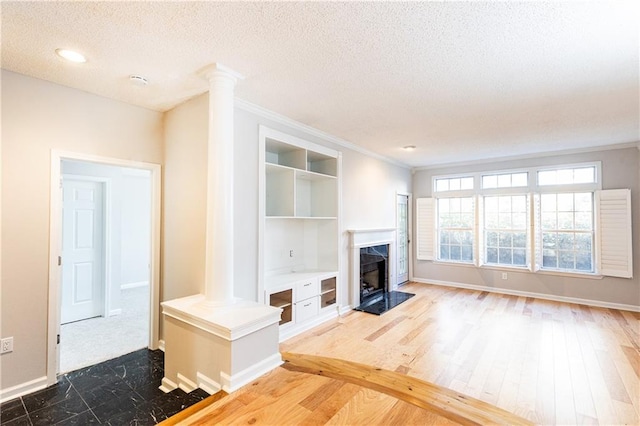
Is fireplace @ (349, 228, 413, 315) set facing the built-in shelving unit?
no

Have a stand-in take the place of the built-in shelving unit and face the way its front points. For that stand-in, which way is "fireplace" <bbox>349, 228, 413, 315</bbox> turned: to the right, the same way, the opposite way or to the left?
the same way

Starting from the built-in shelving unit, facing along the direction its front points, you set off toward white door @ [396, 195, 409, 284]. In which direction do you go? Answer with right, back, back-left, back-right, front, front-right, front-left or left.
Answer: left

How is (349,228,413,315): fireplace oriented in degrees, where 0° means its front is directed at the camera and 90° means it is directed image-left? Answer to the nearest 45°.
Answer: approximately 315°

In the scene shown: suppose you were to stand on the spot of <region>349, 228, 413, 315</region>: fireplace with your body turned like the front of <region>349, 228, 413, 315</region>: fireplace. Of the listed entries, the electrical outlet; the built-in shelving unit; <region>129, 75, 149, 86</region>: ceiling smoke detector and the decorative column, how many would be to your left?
0

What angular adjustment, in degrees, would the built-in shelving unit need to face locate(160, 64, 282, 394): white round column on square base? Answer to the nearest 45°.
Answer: approximately 90° to its right

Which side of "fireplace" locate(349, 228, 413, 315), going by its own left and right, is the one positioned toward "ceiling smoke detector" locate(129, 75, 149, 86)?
right

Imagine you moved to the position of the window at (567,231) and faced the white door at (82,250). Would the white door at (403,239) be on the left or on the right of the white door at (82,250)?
right

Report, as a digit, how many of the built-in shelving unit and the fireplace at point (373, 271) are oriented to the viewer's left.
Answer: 0

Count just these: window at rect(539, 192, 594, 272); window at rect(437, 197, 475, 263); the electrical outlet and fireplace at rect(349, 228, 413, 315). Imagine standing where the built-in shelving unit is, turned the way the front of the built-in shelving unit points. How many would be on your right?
1

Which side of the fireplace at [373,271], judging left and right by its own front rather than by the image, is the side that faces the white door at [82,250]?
right

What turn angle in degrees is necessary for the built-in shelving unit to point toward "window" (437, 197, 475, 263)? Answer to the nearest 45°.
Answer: approximately 90° to its left

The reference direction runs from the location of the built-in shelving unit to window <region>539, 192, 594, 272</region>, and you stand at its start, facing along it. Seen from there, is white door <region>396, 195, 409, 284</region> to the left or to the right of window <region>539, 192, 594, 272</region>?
left

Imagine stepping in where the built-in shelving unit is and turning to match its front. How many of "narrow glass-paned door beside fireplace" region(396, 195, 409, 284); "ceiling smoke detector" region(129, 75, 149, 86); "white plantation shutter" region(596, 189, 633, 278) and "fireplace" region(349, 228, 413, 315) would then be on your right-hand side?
1

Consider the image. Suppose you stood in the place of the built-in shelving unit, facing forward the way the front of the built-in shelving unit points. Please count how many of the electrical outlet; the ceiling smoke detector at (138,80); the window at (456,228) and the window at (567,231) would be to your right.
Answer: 2

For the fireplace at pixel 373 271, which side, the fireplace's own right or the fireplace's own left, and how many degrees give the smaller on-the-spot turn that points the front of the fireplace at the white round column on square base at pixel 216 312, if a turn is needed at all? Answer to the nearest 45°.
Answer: approximately 45° to the fireplace's own right

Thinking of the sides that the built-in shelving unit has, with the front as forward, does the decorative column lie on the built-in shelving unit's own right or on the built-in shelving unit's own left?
on the built-in shelving unit's own right

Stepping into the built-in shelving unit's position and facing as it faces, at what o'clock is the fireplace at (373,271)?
The fireplace is roughly at 9 o'clock from the built-in shelving unit.

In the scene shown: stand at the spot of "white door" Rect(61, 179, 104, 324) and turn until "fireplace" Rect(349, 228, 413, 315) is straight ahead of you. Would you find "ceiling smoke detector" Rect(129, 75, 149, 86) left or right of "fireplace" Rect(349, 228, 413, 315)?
right

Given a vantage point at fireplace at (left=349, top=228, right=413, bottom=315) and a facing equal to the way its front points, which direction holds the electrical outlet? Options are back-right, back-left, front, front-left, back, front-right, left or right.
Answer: right

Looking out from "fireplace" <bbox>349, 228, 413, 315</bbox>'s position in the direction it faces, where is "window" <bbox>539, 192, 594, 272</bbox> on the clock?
The window is roughly at 10 o'clock from the fireplace.
